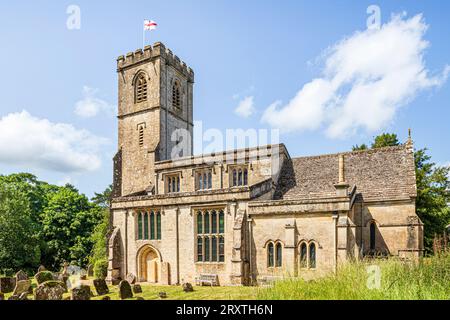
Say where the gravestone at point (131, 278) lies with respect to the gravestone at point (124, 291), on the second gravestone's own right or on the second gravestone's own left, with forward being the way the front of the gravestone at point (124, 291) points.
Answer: on the second gravestone's own left

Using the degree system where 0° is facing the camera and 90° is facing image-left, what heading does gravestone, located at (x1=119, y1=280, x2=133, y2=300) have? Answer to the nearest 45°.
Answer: approximately 315°

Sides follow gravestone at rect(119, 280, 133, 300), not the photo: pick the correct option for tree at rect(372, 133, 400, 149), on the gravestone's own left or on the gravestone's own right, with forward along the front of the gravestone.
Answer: on the gravestone's own left

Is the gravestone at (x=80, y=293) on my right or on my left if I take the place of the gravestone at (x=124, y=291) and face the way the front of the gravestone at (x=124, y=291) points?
on my right

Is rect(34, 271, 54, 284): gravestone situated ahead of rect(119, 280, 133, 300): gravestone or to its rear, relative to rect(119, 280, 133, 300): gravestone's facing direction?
to the rear

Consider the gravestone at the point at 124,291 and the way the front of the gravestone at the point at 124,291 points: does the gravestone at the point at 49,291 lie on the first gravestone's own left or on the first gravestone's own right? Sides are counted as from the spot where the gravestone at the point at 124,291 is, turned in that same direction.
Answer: on the first gravestone's own right

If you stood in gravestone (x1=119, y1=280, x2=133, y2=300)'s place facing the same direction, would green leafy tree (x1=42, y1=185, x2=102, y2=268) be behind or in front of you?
behind
